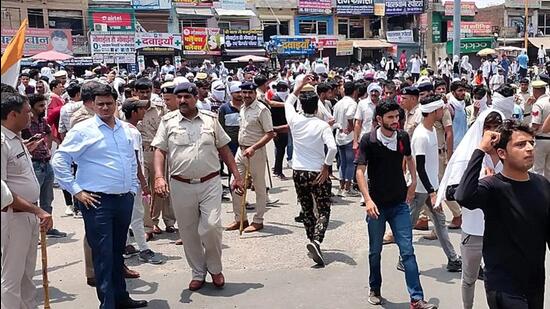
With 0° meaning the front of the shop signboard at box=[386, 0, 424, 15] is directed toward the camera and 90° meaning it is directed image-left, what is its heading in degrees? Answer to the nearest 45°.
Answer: approximately 0°

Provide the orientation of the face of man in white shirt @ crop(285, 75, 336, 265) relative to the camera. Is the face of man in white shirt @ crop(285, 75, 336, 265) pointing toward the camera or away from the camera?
away from the camera

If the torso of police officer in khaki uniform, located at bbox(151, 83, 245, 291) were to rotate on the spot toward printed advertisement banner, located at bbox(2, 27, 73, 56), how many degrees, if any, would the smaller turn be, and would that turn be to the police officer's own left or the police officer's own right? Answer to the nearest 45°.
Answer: approximately 180°

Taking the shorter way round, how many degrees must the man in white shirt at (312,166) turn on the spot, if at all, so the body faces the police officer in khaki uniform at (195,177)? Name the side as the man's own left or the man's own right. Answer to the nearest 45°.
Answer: approximately 135° to the man's own left

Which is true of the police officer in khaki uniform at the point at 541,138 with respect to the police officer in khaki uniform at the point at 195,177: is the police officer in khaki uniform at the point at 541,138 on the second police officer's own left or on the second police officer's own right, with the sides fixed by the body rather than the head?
on the second police officer's own left

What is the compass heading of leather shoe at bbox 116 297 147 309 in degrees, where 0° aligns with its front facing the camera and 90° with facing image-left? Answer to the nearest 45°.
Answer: approximately 270°

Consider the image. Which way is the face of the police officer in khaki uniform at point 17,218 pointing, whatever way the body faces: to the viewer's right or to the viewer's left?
to the viewer's right

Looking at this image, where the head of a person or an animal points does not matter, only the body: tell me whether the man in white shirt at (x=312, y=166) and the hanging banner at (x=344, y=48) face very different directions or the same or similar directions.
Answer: very different directions
